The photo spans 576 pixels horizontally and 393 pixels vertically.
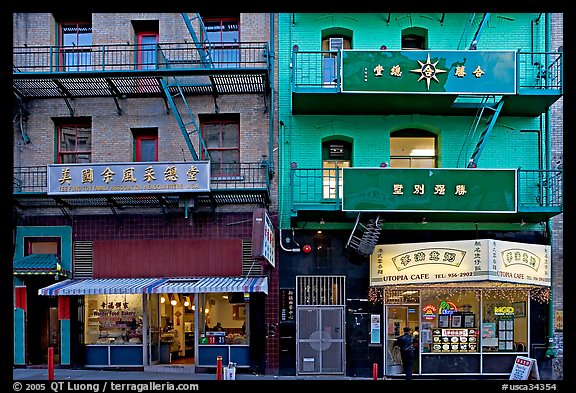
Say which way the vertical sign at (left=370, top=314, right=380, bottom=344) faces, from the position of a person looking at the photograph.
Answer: facing the viewer

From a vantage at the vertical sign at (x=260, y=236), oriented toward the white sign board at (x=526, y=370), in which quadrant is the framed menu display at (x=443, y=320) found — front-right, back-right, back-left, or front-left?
front-left

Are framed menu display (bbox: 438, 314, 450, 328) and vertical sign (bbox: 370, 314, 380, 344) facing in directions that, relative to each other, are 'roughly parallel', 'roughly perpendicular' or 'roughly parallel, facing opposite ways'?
roughly parallel

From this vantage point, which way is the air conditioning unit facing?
toward the camera

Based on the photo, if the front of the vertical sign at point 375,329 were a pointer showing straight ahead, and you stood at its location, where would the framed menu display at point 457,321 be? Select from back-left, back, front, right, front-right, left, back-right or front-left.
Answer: left

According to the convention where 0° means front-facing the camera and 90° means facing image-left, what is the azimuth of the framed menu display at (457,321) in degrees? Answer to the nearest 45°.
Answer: approximately 0°

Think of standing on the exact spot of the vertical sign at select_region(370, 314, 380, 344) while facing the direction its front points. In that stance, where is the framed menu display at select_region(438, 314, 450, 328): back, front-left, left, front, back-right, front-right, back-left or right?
left
